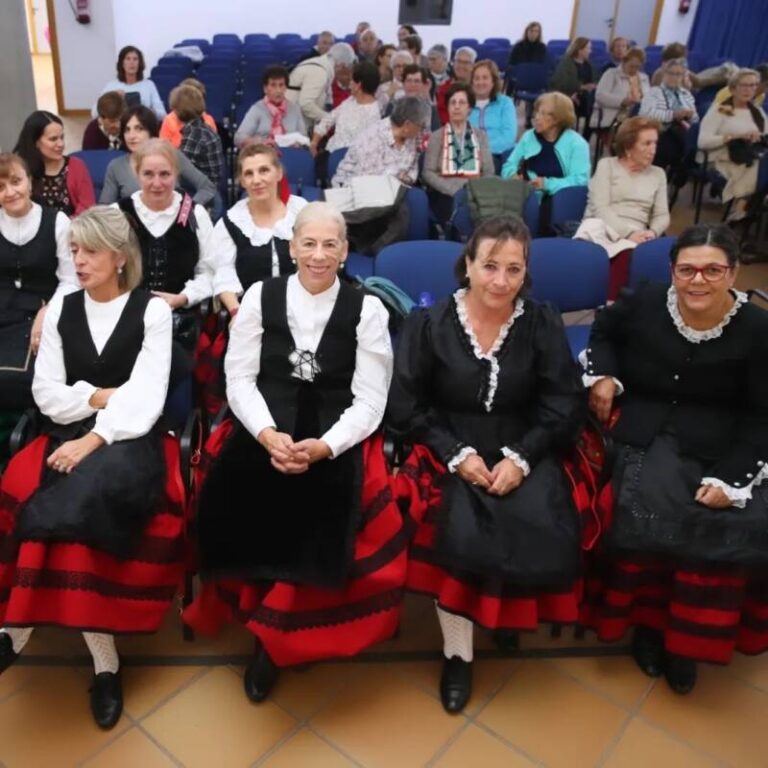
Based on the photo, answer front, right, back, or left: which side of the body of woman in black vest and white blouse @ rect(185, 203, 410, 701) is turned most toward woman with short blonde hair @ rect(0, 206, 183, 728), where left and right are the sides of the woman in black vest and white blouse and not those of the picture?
right

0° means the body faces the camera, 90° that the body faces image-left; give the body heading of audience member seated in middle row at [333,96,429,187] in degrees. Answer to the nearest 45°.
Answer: approximately 315°

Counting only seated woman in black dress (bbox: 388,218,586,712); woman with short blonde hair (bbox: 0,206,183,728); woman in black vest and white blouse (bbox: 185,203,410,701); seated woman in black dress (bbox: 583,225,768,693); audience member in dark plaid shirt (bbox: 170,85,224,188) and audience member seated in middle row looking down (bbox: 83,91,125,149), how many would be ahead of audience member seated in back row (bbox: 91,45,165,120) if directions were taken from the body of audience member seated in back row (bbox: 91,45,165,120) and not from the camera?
6

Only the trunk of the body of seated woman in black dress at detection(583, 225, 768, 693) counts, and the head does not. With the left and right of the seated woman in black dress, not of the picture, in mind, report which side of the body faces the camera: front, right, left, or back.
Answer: front

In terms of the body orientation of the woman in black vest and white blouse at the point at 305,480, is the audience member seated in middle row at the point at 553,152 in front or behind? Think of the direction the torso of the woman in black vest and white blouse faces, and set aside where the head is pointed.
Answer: behind

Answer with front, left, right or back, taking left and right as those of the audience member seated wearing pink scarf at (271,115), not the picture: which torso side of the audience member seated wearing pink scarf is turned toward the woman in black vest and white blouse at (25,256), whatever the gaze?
front

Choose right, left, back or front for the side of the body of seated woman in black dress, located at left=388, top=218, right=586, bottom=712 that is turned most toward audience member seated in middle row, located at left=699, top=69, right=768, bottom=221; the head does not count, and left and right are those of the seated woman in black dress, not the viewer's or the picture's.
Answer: back

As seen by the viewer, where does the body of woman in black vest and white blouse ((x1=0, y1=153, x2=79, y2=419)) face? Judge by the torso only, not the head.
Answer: toward the camera

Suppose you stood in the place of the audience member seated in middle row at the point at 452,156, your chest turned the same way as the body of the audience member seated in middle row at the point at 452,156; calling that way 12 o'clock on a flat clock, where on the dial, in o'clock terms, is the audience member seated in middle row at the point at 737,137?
the audience member seated in middle row at the point at 737,137 is roughly at 8 o'clock from the audience member seated in middle row at the point at 452,156.

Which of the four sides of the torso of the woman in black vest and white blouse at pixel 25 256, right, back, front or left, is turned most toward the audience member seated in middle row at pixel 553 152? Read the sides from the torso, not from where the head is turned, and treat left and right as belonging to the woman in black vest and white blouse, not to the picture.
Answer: left

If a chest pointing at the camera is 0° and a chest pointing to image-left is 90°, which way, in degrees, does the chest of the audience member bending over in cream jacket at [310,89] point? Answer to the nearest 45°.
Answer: approximately 270°

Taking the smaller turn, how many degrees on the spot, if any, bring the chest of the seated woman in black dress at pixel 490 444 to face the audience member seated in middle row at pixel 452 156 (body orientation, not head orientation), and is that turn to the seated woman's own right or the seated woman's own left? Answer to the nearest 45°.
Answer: approximately 180°

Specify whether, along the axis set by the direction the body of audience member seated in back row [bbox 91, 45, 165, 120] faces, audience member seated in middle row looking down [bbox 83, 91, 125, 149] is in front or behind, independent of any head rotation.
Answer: in front
